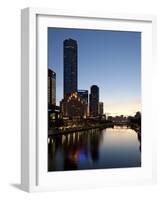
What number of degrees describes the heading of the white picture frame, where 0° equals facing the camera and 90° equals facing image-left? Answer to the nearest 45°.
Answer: approximately 315°
